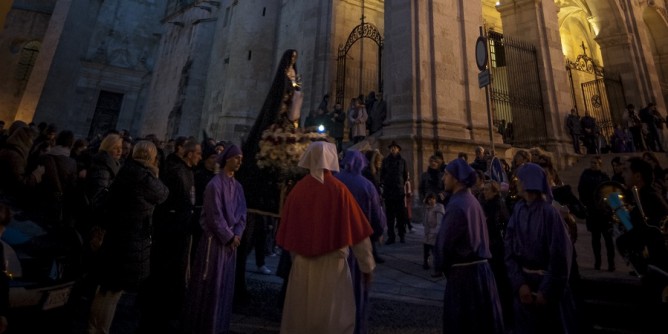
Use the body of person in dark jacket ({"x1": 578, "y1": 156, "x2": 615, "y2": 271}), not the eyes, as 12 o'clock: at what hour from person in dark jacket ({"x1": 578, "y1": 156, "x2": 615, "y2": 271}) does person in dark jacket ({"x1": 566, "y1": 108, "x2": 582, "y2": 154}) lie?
person in dark jacket ({"x1": 566, "y1": 108, "x2": 582, "y2": 154}) is roughly at 6 o'clock from person in dark jacket ({"x1": 578, "y1": 156, "x2": 615, "y2": 271}).

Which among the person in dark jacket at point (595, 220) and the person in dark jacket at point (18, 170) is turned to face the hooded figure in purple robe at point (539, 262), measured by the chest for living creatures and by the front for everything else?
the person in dark jacket at point (595, 220)

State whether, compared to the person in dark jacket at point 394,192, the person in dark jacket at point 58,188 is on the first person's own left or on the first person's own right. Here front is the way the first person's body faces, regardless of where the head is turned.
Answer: on the first person's own right

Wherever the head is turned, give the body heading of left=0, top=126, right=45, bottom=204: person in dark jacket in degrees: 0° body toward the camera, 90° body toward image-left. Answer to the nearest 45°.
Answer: approximately 225°

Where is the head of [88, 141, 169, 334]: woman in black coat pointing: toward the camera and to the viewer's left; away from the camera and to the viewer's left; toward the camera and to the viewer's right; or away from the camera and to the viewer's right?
away from the camera and to the viewer's right
